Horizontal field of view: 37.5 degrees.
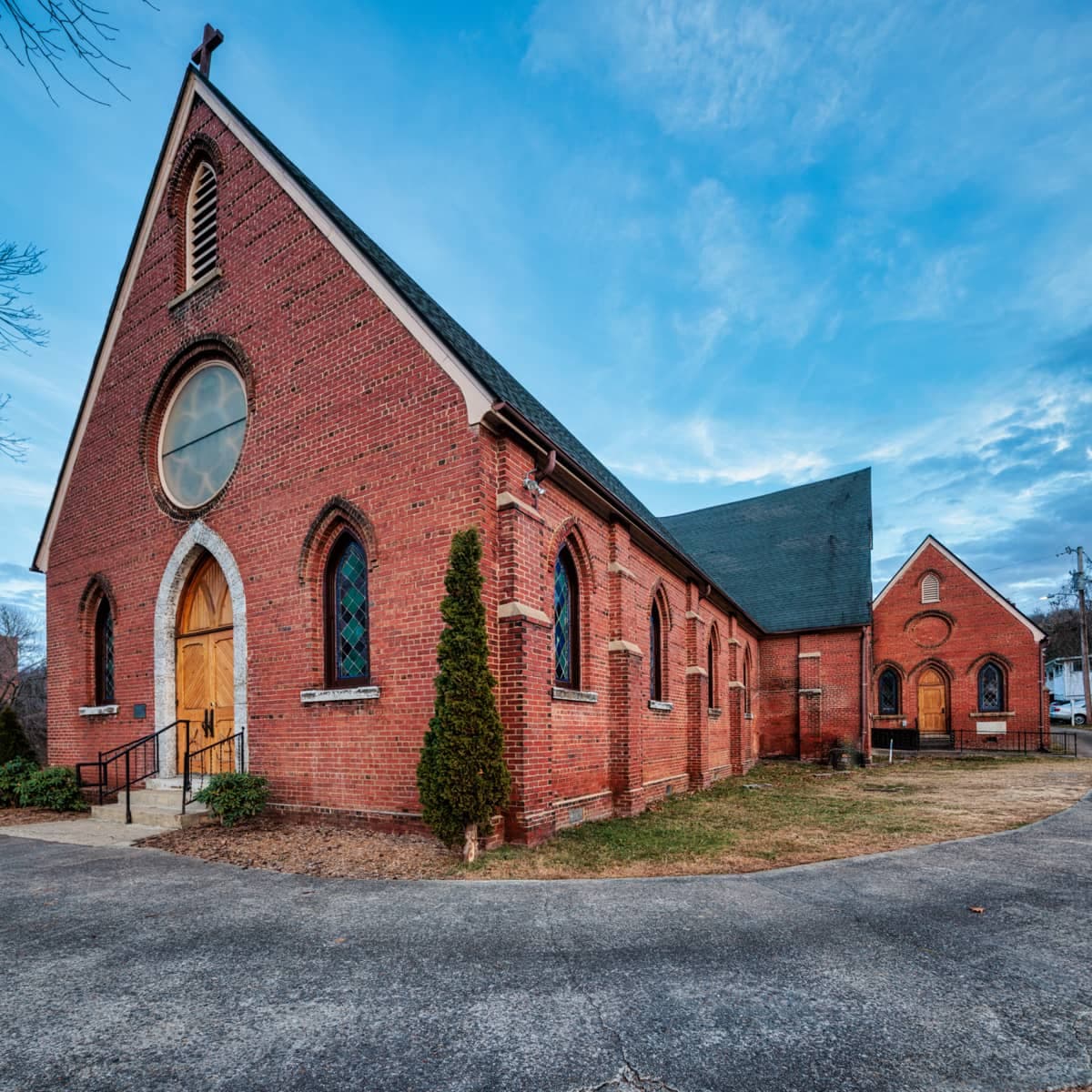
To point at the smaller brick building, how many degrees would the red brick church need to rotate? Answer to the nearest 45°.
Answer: approximately 180°

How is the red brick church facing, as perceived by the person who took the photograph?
facing the viewer and to the left of the viewer

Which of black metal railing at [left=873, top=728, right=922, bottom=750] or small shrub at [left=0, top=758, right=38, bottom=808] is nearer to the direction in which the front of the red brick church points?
the small shrub

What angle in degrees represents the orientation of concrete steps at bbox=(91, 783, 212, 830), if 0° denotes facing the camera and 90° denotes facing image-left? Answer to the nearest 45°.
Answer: approximately 45°

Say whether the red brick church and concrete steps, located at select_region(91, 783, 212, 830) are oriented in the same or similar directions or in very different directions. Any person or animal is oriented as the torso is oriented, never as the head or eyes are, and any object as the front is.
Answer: same or similar directions

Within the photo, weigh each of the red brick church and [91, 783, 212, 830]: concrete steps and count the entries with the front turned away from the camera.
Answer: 0
